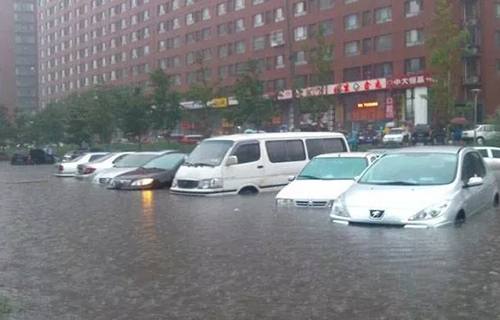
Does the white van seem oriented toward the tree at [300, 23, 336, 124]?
no

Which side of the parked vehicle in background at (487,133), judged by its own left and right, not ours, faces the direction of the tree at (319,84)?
front

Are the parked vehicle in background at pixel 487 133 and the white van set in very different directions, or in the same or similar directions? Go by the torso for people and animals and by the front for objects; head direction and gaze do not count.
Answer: same or similar directions

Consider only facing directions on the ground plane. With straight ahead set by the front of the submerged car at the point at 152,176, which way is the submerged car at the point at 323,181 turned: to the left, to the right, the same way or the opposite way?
the same way

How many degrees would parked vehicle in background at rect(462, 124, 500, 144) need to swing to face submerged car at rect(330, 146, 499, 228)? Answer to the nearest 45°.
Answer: approximately 45° to its left

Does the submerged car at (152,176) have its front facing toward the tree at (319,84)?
no

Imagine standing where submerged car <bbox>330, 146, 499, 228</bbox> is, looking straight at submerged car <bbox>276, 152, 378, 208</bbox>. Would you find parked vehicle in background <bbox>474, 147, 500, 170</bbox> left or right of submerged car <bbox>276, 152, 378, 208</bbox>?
right

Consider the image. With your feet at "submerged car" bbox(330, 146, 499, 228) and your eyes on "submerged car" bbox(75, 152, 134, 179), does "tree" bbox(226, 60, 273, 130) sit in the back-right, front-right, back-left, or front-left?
front-right

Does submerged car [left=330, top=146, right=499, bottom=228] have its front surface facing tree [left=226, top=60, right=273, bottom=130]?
no

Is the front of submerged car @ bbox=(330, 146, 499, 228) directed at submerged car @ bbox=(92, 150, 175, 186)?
no

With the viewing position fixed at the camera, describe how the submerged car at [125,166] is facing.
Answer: facing the viewer and to the left of the viewer

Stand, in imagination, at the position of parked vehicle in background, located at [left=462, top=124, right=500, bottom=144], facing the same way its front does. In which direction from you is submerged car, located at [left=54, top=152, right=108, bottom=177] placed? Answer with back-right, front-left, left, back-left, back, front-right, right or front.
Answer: front

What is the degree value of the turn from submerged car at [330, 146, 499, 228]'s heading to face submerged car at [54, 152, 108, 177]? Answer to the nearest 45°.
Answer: approximately 90° to its right

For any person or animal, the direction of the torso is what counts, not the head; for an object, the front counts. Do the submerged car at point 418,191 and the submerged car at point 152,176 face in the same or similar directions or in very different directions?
same or similar directions
